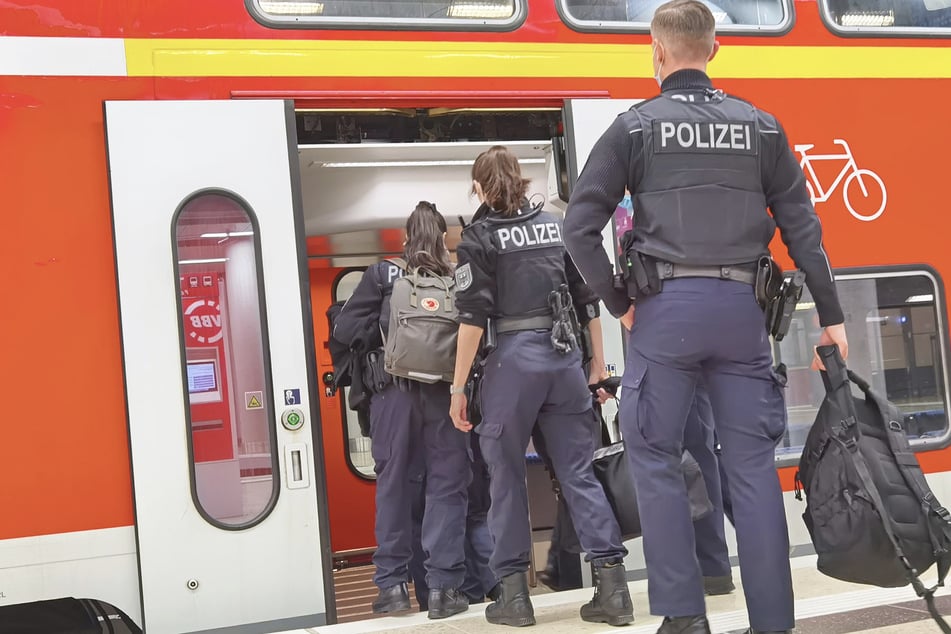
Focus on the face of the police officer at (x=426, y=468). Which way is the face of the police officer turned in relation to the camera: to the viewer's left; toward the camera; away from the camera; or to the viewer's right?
away from the camera

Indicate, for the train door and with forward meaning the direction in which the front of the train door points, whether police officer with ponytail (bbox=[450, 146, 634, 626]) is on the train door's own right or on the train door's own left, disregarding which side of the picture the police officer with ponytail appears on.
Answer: on the train door's own left

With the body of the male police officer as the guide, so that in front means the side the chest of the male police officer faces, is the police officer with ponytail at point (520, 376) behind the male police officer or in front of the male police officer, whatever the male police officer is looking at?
in front

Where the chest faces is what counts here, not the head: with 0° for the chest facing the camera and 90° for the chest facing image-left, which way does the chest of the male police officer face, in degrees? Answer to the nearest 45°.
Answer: approximately 180°

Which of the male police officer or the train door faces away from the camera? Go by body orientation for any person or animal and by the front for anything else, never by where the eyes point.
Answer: the male police officer

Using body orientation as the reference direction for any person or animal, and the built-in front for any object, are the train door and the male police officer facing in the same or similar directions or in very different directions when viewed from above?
very different directions

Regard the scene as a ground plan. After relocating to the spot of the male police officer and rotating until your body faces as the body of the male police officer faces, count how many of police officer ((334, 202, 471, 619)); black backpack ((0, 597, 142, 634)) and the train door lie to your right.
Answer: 0

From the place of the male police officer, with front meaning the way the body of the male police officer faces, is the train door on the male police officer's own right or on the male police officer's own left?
on the male police officer's own left

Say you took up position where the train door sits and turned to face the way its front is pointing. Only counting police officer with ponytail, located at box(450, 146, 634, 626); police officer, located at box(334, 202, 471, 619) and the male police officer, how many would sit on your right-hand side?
0

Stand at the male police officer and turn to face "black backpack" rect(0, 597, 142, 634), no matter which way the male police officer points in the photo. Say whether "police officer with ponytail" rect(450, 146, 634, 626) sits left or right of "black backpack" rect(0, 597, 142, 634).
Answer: right

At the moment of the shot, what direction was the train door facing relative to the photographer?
facing the viewer

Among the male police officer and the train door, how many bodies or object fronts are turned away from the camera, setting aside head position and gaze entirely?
1
